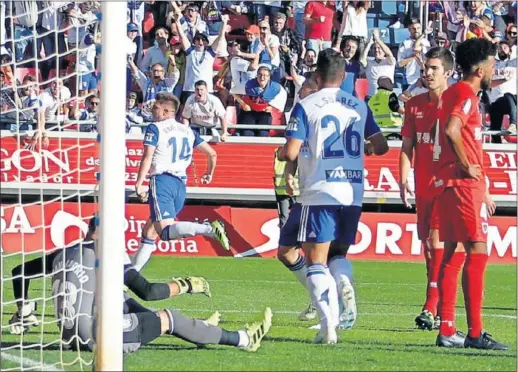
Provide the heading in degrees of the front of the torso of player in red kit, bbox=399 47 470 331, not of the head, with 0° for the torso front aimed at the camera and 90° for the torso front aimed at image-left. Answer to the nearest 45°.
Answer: approximately 0°

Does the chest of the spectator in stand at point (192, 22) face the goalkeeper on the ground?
yes

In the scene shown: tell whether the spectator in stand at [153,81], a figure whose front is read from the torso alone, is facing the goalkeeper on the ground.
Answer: yes

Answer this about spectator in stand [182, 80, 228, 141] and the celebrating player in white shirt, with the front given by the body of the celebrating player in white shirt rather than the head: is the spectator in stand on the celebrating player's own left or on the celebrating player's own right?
on the celebrating player's own right

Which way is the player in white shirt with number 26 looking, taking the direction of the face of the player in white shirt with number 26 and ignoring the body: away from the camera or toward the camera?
away from the camera

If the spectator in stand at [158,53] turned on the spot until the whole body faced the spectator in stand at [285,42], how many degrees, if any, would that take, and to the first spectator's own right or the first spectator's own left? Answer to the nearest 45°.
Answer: approximately 90° to the first spectator's own left

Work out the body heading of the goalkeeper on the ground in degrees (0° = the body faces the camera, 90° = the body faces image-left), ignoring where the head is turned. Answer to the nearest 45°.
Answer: approximately 225°
